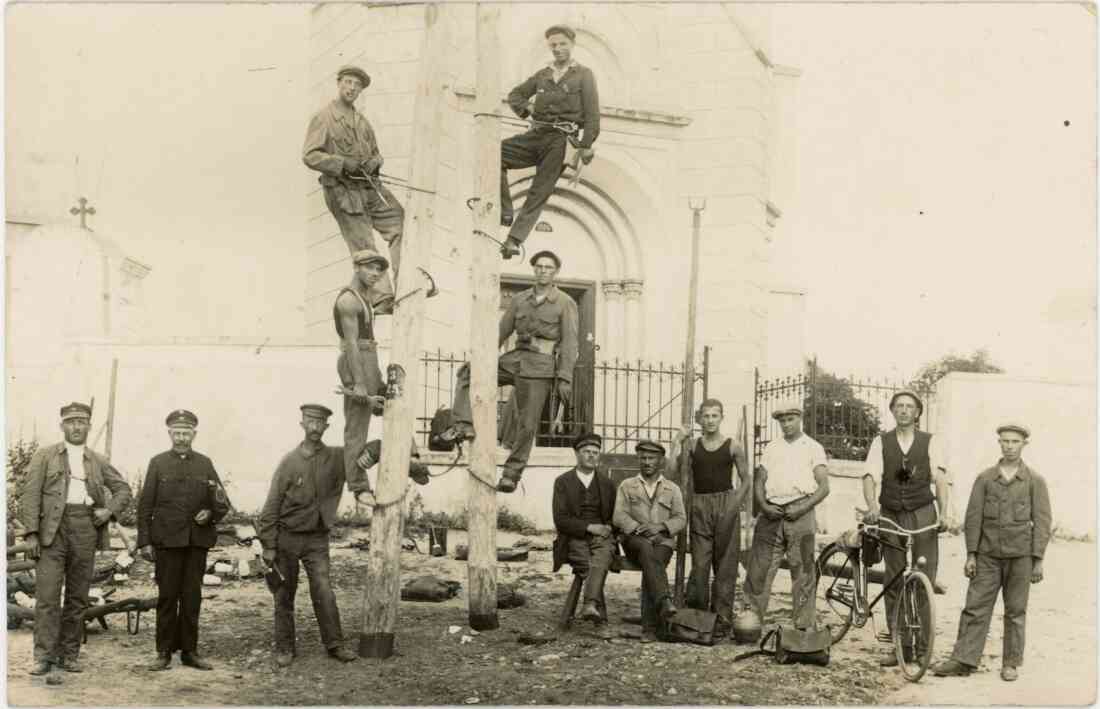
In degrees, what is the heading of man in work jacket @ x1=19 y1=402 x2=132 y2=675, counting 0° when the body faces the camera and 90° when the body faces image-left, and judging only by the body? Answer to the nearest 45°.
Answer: approximately 0°

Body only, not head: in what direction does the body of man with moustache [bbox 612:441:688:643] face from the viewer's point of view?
toward the camera

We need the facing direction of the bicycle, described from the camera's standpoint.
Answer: facing the viewer and to the right of the viewer

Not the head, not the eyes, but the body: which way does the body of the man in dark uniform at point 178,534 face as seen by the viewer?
toward the camera

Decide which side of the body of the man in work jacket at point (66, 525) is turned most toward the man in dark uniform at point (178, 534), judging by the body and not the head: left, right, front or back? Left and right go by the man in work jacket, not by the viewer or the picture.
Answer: left

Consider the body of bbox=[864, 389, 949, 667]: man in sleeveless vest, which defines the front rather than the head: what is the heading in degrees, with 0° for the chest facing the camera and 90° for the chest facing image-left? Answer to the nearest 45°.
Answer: approximately 0°

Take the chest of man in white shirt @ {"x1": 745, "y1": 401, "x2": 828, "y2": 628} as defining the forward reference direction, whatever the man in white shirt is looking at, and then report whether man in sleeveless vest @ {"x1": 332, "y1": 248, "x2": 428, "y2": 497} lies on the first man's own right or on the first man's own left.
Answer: on the first man's own right

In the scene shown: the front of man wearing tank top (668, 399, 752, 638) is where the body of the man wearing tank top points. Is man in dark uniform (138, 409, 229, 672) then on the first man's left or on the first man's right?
on the first man's right

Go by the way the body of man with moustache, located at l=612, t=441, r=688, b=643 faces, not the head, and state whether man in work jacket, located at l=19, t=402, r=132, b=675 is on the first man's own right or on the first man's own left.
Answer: on the first man's own right
